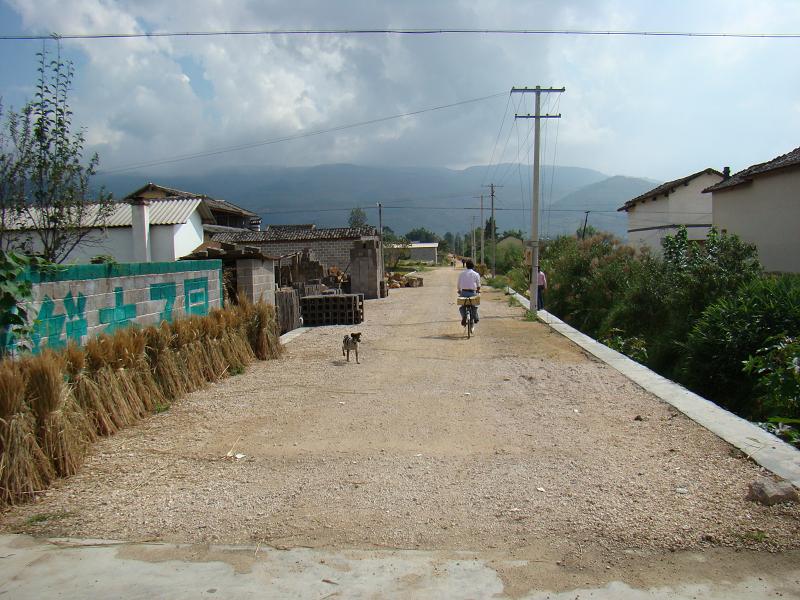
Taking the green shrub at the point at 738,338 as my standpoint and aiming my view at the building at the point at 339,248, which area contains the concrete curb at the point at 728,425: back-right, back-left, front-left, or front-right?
back-left

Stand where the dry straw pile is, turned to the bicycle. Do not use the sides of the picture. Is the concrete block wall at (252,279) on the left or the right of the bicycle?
left

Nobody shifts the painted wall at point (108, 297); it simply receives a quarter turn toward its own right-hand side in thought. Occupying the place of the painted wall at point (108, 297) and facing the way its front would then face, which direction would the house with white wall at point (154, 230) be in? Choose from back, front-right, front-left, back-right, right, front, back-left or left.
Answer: back-right

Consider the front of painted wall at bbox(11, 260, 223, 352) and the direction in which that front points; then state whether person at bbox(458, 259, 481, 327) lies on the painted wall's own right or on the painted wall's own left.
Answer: on the painted wall's own left

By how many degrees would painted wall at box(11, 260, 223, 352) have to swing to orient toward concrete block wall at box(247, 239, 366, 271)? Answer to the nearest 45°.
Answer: approximately 90° to its left

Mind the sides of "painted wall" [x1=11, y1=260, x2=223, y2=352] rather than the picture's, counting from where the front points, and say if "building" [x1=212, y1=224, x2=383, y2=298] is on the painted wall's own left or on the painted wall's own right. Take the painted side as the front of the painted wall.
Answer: on the painted wall's own left

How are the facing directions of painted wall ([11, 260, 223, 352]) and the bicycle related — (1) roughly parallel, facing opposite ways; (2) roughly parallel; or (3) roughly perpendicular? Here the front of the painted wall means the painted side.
roughly perpendicular

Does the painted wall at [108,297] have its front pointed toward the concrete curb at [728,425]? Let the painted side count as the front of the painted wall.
yes
